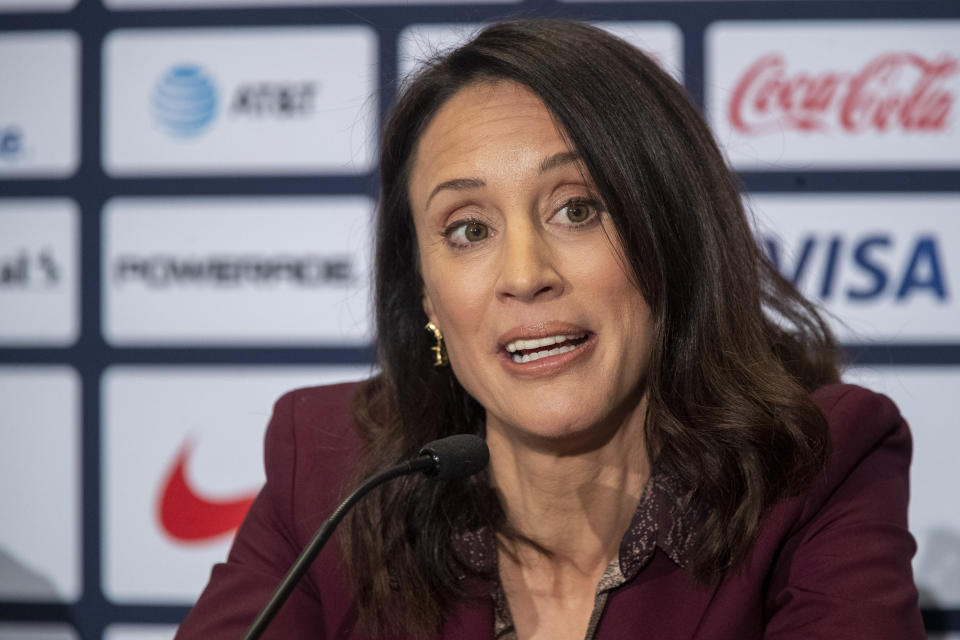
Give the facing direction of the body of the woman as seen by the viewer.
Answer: toward the camera

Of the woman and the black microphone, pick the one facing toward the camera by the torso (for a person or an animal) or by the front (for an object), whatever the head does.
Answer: the woman
